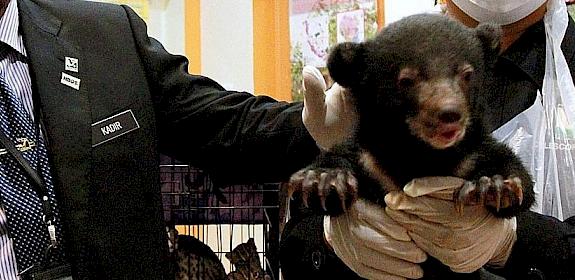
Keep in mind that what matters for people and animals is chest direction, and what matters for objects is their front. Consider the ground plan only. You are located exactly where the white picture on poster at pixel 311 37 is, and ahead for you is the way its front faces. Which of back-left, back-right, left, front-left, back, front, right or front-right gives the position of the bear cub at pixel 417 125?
front

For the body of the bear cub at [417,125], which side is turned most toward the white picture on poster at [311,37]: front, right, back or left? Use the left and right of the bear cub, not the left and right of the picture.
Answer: back

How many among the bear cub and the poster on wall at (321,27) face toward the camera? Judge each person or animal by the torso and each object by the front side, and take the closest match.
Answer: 2

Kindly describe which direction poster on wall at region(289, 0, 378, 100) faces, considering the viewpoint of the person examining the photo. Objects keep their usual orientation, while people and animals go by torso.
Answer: facing the viewer

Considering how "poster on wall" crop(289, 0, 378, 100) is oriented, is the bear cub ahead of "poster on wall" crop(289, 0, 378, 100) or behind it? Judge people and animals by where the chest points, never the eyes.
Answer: ahead

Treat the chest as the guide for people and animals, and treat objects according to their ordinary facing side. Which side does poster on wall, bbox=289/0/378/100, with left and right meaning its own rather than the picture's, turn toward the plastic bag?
front

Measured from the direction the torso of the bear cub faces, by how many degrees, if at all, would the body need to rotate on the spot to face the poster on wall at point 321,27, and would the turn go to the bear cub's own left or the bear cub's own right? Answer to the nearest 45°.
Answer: approximately 180°

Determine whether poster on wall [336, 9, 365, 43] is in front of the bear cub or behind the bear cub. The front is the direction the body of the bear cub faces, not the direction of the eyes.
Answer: behind

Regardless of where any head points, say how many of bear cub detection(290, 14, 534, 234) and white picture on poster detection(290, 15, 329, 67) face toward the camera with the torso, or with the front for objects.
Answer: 2

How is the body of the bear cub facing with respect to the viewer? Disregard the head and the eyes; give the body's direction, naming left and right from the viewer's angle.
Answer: facing the viewer

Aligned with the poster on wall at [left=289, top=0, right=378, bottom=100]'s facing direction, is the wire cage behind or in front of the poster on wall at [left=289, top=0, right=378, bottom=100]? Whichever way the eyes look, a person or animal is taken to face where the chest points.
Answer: in front

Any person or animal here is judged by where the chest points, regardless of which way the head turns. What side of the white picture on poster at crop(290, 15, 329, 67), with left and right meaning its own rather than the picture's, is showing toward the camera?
front

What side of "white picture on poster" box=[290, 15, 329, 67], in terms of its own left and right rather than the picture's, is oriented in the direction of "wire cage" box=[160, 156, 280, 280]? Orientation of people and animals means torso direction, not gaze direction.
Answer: front
